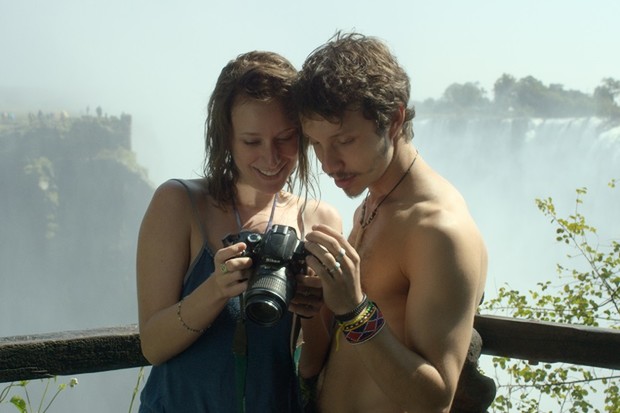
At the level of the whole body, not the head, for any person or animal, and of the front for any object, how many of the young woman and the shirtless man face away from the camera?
0

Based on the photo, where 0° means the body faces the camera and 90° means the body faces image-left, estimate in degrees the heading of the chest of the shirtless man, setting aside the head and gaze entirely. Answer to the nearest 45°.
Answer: approximately 45°

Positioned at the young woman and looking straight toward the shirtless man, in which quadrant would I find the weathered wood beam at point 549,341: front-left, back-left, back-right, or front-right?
front-left

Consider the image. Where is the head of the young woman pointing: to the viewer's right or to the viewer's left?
to the viewer's right

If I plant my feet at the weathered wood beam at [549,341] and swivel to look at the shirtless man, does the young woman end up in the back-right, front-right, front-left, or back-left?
front-right

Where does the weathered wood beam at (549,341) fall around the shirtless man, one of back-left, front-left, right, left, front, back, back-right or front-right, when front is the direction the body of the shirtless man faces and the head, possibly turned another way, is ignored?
back

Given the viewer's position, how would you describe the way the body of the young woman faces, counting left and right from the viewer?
facing the viewer and to the right of the viewer

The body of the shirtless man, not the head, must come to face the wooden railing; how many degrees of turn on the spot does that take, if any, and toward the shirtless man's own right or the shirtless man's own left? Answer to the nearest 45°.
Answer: approximately 180°

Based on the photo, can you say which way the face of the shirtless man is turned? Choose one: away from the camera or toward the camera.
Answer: toward the camera
